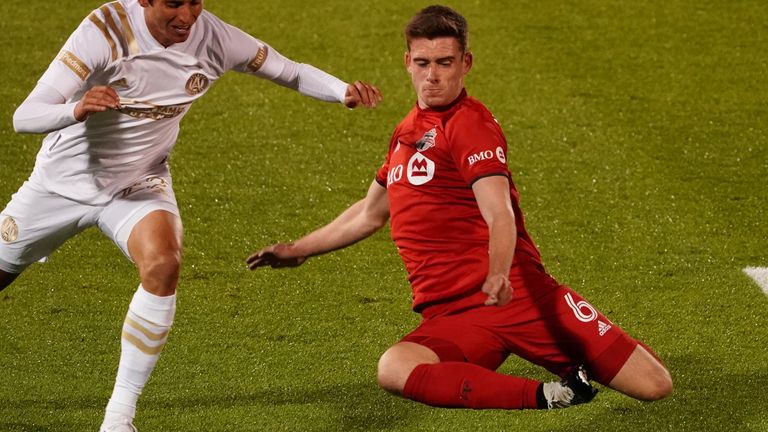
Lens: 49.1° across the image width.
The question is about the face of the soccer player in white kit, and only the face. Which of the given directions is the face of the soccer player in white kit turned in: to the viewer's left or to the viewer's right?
to the viewer's right

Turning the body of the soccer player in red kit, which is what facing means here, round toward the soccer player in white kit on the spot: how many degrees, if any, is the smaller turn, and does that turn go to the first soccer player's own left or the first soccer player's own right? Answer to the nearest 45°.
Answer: approximately 45° to the first soccer player's own right

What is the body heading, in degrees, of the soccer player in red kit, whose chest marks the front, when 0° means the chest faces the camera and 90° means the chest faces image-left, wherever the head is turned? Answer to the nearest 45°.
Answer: approximately 45°
